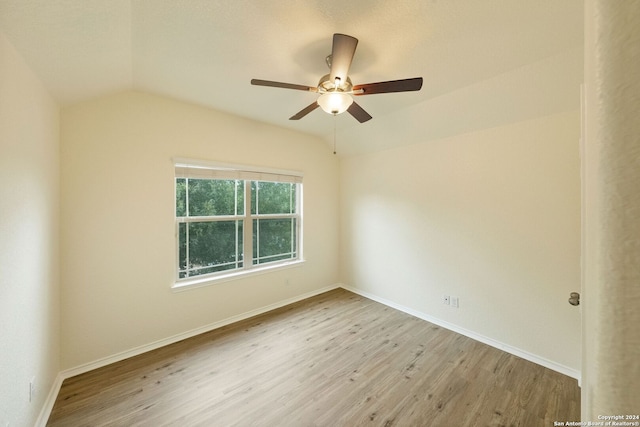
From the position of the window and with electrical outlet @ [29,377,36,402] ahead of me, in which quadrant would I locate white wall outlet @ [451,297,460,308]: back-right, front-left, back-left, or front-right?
back-left

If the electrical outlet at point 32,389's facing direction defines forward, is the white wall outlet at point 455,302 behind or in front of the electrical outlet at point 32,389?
in front

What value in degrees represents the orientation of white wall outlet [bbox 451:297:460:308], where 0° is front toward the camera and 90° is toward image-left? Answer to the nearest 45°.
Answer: approximately 45°

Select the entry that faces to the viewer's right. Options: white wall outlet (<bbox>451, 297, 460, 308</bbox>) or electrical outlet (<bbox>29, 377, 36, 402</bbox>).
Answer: the electrical outlet

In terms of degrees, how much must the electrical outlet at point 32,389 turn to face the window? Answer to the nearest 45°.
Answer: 0° — it already faces it

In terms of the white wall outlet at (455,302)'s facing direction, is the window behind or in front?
in front

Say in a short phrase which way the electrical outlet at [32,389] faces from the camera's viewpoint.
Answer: facing to the right of the viewer

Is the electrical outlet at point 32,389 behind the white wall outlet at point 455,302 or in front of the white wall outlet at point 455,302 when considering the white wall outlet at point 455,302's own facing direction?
in front

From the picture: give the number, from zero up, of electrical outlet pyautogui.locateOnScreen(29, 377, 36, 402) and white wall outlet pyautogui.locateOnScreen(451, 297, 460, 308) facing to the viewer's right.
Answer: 1
